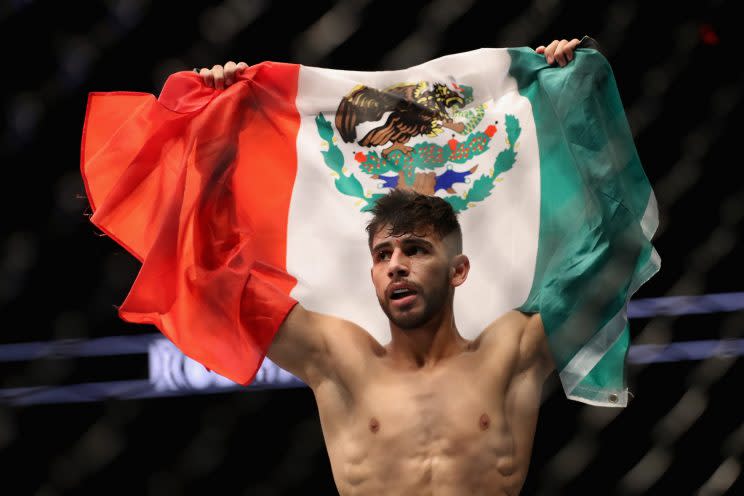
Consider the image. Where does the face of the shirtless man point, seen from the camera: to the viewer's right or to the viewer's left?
to the viewer's left

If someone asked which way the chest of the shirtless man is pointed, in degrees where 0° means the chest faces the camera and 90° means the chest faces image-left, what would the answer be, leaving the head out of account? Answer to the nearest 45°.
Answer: approximately 0°
